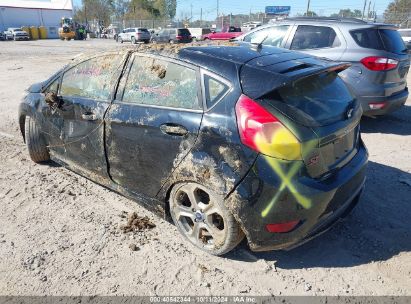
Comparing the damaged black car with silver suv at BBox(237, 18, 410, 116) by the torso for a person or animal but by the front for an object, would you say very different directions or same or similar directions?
same or similar directions

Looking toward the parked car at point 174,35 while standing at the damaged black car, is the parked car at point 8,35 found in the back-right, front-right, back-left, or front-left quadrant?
front-left

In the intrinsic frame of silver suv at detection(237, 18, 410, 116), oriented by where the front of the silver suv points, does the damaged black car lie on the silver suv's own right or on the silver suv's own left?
on the silver suv's own left

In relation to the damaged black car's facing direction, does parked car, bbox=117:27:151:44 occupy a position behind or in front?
in front

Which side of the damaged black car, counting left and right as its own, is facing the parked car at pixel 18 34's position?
front

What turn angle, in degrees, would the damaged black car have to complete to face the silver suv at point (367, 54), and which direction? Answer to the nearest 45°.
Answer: approximately 90° to its right

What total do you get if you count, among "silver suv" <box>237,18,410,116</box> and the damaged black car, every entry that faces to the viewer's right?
0

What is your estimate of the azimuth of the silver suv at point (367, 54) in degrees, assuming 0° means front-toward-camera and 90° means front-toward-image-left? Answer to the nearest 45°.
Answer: approximately 135°

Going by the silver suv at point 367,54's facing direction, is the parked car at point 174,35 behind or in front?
in front

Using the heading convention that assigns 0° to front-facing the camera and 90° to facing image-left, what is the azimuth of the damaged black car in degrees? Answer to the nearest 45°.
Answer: approximately 135°

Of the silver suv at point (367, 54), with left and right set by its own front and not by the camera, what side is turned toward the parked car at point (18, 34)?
front
